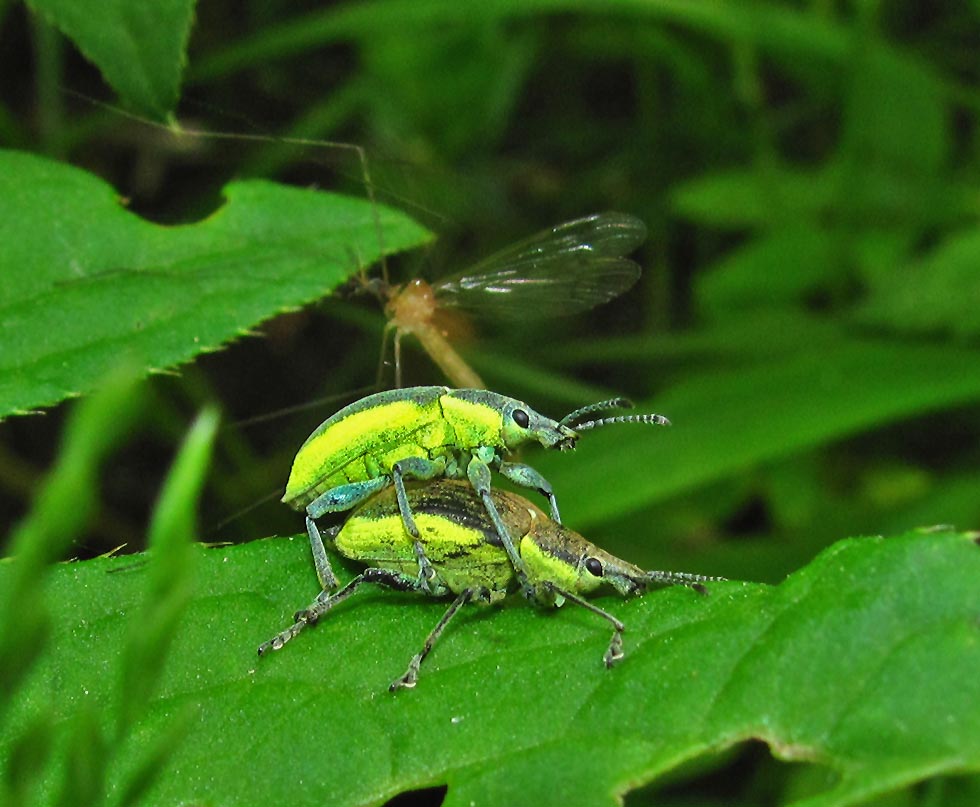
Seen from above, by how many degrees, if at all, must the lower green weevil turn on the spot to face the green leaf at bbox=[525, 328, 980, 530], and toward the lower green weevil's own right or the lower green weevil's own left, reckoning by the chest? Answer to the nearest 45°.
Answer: approximately 45° to the lower green weevil's own left

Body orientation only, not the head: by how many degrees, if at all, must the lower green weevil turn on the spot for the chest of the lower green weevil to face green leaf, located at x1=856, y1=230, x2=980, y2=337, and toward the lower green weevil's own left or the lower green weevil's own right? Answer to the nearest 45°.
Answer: approximately 45° to the lower green weevil's own left

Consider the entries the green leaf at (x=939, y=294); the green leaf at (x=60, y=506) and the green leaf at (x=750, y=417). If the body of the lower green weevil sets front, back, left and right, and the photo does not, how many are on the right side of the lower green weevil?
1

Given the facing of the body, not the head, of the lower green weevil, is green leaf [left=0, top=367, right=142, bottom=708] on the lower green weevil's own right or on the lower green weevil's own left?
on the lower green weevil's own right

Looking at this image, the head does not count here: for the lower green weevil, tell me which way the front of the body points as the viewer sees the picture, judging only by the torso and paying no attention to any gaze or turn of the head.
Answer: to the viewer's right

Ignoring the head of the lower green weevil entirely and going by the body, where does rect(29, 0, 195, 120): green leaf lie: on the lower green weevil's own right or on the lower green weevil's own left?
on the lower green weevil's own left

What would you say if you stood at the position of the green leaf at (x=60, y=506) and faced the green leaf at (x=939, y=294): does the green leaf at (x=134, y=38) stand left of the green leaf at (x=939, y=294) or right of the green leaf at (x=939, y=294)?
left
